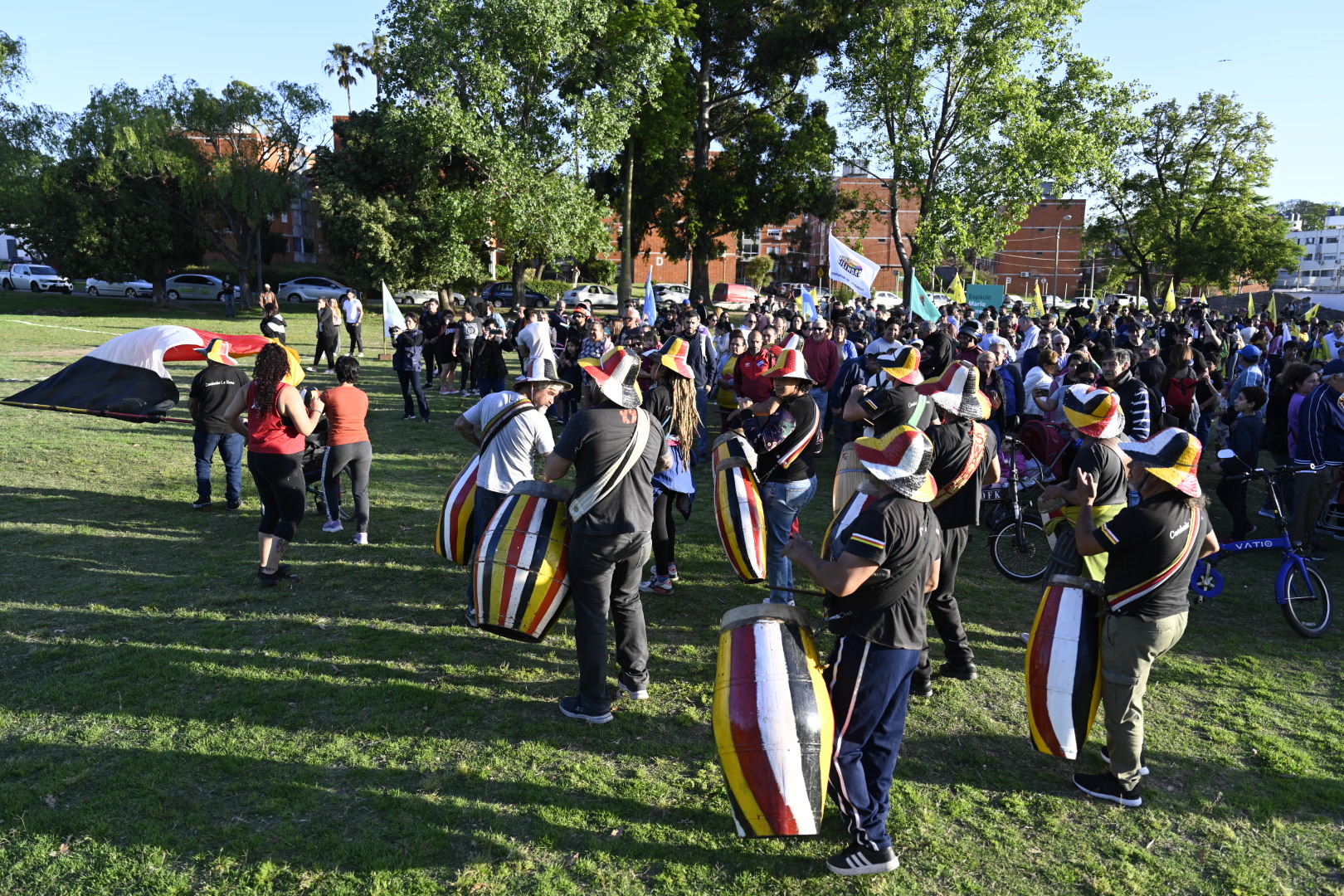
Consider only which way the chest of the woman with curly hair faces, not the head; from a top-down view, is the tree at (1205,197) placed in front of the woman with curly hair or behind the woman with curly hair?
in front

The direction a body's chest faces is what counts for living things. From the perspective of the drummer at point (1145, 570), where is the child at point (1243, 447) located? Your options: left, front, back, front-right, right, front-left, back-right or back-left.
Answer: front-right

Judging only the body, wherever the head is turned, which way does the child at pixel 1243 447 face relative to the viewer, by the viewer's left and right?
facing to the left of the viewer

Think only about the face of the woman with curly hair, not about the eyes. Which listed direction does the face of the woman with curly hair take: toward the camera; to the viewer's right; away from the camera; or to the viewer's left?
away from the camera

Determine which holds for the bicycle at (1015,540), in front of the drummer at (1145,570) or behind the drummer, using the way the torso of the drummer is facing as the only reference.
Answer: in front

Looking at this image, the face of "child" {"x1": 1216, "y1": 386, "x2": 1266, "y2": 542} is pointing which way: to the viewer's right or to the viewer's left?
to the viewer's left

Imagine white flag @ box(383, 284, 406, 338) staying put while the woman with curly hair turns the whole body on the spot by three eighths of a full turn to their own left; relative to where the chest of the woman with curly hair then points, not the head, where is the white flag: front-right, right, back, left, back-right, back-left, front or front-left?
right

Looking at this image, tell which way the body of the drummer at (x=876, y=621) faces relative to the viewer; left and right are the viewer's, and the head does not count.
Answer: facing away from the viewer and to the left of the viewer

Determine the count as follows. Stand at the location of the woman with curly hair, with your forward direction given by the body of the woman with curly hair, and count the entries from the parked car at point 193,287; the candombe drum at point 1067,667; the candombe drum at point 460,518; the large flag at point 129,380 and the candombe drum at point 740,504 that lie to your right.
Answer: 3

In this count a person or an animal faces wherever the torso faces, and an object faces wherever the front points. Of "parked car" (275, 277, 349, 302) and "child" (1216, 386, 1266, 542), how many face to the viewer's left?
1

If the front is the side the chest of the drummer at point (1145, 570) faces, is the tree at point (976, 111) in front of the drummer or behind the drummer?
in front

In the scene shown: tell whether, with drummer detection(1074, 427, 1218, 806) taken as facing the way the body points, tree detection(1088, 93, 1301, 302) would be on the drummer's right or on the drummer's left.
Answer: on the drummer's right
